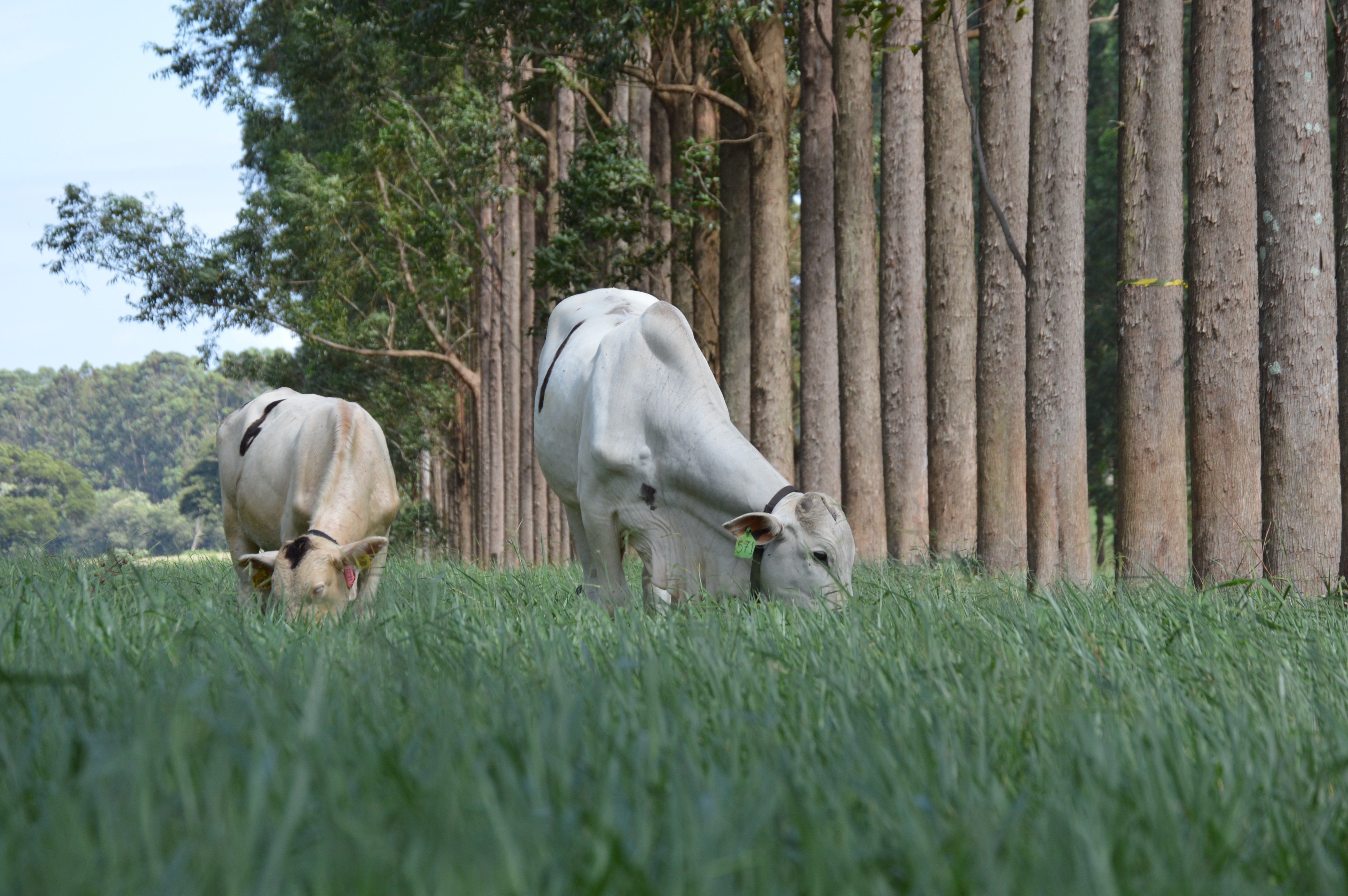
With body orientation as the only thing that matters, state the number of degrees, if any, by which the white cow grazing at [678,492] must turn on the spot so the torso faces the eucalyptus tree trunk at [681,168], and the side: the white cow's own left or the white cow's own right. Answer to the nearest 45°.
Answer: approximately 135° to the white cow's own left

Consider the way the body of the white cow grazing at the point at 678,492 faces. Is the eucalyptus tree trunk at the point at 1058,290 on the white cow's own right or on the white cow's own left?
on the white cow's own left

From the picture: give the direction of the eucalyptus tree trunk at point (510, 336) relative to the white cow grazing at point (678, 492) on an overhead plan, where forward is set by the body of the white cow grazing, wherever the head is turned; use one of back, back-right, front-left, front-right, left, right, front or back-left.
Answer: back-left

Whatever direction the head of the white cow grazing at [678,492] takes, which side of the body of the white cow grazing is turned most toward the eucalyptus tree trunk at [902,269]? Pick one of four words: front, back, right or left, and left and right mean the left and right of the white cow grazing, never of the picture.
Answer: left

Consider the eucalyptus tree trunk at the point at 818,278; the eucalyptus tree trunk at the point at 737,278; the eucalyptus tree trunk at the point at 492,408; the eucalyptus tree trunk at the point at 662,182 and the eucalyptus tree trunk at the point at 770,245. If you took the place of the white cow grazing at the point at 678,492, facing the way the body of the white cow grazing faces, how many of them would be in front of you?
0

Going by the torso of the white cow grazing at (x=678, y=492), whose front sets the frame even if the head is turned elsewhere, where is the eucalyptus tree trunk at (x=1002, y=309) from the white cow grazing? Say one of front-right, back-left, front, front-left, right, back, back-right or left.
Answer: left

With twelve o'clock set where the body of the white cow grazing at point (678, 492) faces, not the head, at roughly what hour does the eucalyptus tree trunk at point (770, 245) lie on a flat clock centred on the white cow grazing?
The eucalyptus tree trunk is roughly at 8 o'clock from the white cow grazing.

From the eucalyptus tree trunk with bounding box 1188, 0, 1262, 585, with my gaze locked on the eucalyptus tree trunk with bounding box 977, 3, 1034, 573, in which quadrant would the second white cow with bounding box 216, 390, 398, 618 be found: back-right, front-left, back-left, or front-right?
front-left

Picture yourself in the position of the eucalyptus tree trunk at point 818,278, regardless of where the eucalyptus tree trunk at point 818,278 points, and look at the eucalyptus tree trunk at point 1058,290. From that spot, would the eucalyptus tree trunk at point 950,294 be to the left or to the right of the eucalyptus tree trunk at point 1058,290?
left

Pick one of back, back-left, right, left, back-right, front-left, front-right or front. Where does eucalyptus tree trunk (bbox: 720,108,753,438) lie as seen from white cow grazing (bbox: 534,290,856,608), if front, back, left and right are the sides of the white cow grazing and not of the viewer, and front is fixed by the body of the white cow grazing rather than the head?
back-left

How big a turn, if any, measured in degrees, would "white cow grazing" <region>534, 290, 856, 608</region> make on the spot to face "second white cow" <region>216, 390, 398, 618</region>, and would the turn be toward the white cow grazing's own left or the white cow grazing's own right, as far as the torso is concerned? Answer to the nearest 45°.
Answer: approximately 180°

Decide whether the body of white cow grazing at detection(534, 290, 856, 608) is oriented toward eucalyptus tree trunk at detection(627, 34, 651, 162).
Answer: no

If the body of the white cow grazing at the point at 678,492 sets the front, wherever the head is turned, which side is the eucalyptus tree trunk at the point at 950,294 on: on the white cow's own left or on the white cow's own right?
on the white cow's own left

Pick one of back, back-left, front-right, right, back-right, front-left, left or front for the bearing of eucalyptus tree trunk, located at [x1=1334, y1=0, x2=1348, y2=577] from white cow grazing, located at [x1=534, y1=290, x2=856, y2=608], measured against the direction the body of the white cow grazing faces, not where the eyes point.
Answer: front-left

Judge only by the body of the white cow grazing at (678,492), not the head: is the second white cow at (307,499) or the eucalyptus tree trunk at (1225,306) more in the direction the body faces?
the eucalyptus tree trunk

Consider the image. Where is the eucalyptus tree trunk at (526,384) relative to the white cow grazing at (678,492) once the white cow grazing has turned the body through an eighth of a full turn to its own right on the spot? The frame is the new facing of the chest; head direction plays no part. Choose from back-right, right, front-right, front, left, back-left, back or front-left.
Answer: back

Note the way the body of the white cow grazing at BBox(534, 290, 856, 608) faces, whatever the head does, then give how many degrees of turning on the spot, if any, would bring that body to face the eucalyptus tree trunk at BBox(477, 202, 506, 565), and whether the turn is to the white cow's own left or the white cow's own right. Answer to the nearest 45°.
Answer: approximately 135° to the white cow's own left

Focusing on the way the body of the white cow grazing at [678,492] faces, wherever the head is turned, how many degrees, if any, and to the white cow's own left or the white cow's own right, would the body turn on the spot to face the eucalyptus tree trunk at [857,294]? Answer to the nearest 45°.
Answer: approximately 135° to the white cow's own left

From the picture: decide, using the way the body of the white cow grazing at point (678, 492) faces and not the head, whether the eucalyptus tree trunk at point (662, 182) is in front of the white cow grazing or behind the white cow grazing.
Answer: behind
